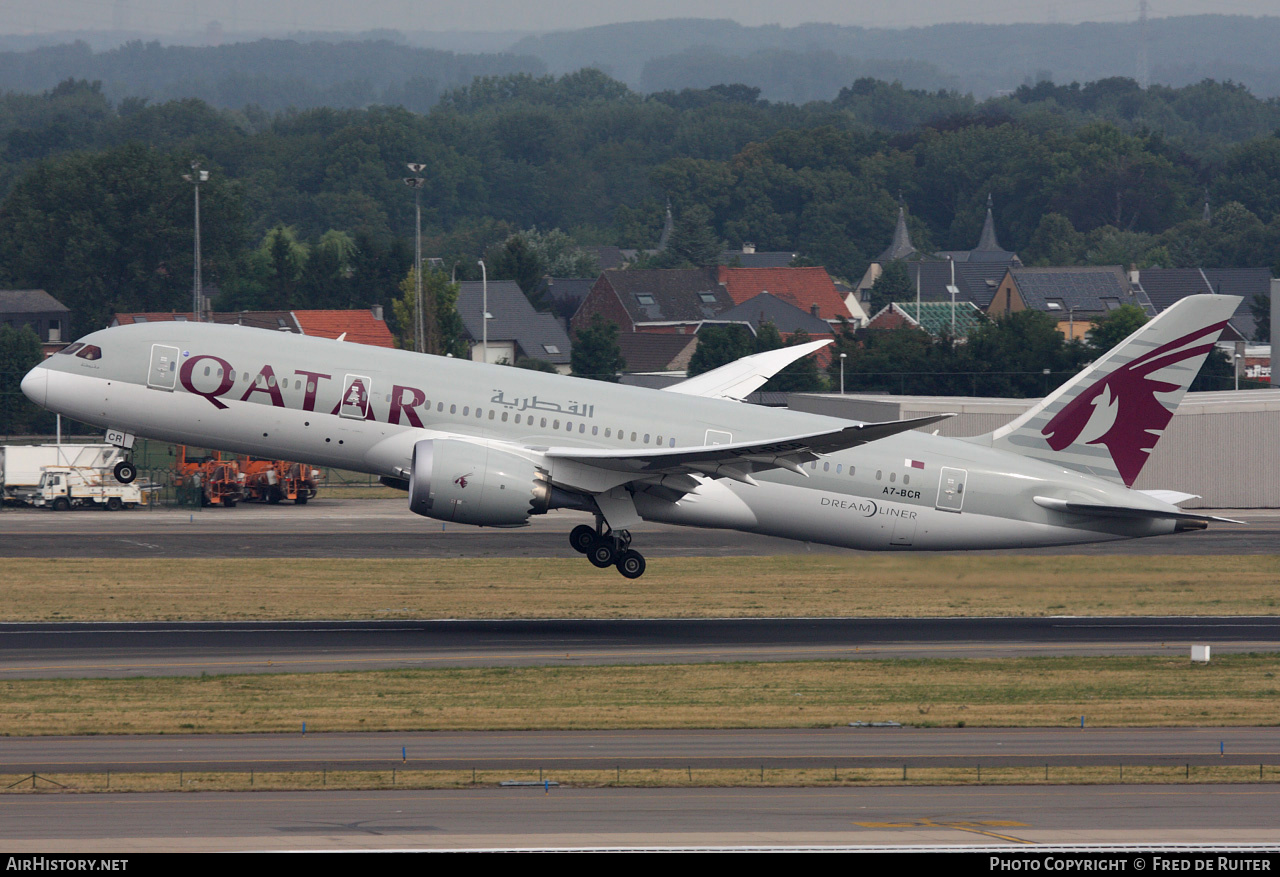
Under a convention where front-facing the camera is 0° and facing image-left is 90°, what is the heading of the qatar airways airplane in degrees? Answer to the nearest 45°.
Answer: approximately 90°
